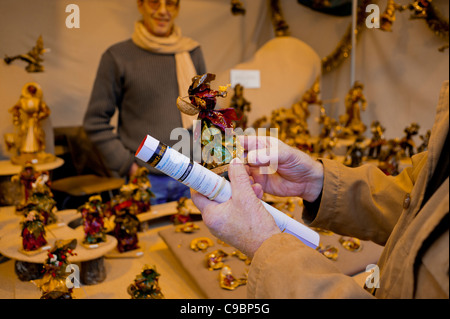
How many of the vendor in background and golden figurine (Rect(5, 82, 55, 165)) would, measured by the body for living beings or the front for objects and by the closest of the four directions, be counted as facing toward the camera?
2

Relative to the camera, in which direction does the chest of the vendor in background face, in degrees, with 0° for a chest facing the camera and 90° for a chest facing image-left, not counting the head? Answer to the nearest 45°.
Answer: approximately 0°

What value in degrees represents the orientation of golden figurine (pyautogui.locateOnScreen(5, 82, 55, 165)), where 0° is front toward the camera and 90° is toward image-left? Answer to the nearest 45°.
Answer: approximately 0°

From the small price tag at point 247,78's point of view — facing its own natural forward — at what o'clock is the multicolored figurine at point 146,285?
The multicolored figurine is roughly at 12 o'clock from the small price tag.

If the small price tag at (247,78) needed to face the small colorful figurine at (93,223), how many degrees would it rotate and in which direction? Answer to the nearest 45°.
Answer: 0° — it already faces it

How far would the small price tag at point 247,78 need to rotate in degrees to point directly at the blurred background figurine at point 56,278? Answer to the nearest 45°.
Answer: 0° — it already faces it
